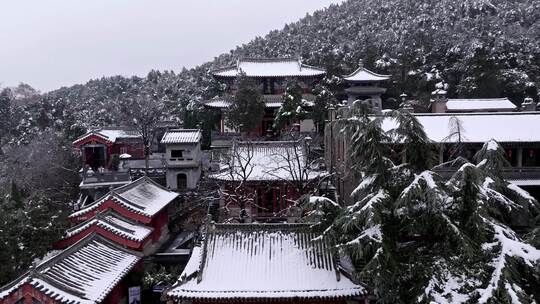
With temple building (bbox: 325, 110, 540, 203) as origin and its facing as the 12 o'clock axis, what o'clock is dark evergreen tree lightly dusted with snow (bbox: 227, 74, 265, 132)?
The dark evergreen tree lightly dusted with snow is roughly at 4 o'clock from the temple building.

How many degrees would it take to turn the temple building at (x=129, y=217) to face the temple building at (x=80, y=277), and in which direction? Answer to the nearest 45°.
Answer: approximately 45° to its right

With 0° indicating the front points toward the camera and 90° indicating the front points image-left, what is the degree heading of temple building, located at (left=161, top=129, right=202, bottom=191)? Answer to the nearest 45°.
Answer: approximately 0°

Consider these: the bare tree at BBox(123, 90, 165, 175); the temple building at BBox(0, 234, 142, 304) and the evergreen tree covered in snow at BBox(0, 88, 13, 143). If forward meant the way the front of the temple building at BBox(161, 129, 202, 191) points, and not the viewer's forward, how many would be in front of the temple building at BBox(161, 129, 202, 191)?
1

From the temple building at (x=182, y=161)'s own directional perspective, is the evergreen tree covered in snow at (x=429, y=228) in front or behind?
in front

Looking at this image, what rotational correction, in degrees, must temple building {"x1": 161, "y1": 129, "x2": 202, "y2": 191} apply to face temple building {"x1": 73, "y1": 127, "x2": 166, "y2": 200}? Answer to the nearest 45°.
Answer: approximately 135° to its right

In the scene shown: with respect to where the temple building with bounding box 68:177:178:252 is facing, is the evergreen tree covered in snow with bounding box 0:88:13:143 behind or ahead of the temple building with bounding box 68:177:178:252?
behind

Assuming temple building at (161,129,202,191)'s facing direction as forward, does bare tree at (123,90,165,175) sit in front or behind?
behind

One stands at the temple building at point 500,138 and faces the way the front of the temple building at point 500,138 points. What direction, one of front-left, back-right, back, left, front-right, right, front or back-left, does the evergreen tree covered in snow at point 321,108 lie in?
back-right

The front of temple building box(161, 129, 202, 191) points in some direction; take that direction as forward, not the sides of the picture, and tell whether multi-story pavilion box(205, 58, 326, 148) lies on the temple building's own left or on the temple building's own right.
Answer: on the temple building's own left

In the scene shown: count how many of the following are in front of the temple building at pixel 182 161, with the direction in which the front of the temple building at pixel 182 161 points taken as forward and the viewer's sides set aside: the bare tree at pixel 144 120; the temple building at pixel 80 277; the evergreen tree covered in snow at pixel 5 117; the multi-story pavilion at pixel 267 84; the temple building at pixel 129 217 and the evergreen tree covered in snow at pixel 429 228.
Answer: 3

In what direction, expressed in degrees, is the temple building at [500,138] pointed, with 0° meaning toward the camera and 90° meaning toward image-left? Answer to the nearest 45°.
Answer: approximately 0°

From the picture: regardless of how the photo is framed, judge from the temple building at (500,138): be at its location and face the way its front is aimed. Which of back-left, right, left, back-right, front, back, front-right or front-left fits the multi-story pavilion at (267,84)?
back-right
